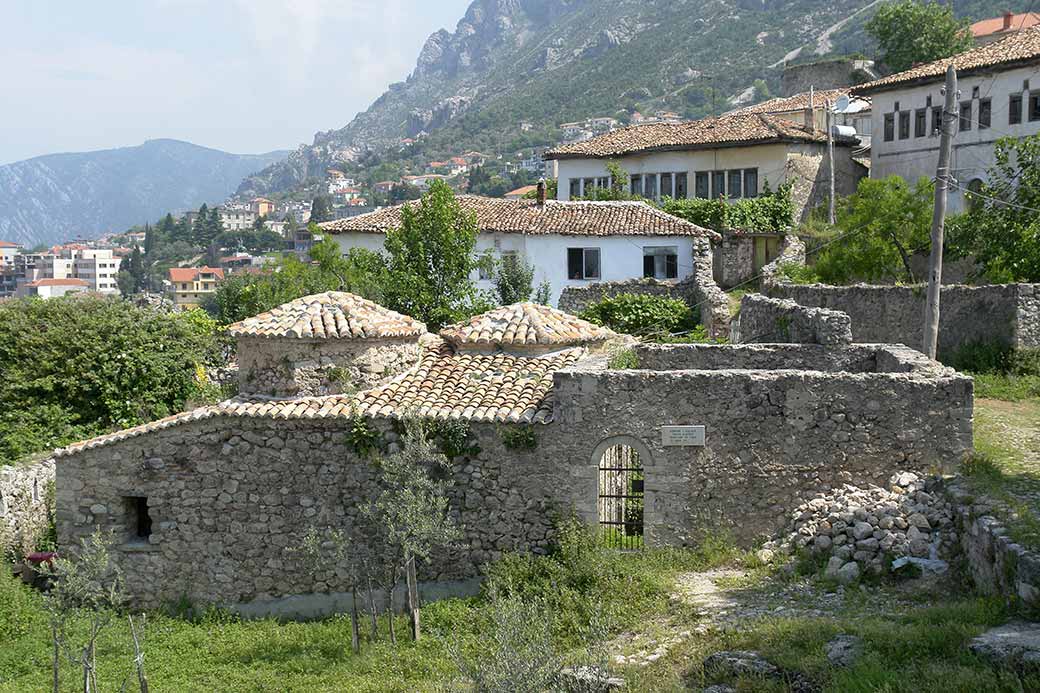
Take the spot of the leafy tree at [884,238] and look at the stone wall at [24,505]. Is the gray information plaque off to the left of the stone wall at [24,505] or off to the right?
left

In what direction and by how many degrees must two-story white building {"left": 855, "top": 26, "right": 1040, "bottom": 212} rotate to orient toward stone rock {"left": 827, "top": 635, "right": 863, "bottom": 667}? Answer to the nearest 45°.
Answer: approximately 45° to its left

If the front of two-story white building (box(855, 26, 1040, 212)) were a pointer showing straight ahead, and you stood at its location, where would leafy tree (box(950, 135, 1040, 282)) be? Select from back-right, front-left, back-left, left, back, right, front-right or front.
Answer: front-left

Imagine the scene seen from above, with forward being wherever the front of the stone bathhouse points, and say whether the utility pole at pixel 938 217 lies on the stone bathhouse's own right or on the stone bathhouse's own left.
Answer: on the stone bathhouse's own left

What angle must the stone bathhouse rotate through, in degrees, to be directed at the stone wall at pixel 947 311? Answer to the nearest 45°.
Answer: approximately 135° to its left

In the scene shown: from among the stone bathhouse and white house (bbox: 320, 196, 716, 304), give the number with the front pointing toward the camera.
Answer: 2

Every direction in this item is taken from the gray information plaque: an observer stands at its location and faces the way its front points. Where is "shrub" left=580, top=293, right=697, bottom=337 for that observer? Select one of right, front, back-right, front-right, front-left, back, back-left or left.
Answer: back

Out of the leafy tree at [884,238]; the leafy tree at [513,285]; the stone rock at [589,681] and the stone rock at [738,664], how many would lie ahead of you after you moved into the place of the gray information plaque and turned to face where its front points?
2

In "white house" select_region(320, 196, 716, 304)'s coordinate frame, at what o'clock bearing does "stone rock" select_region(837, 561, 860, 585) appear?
The stone rock is roughly at 12 o'clock from the white house.
